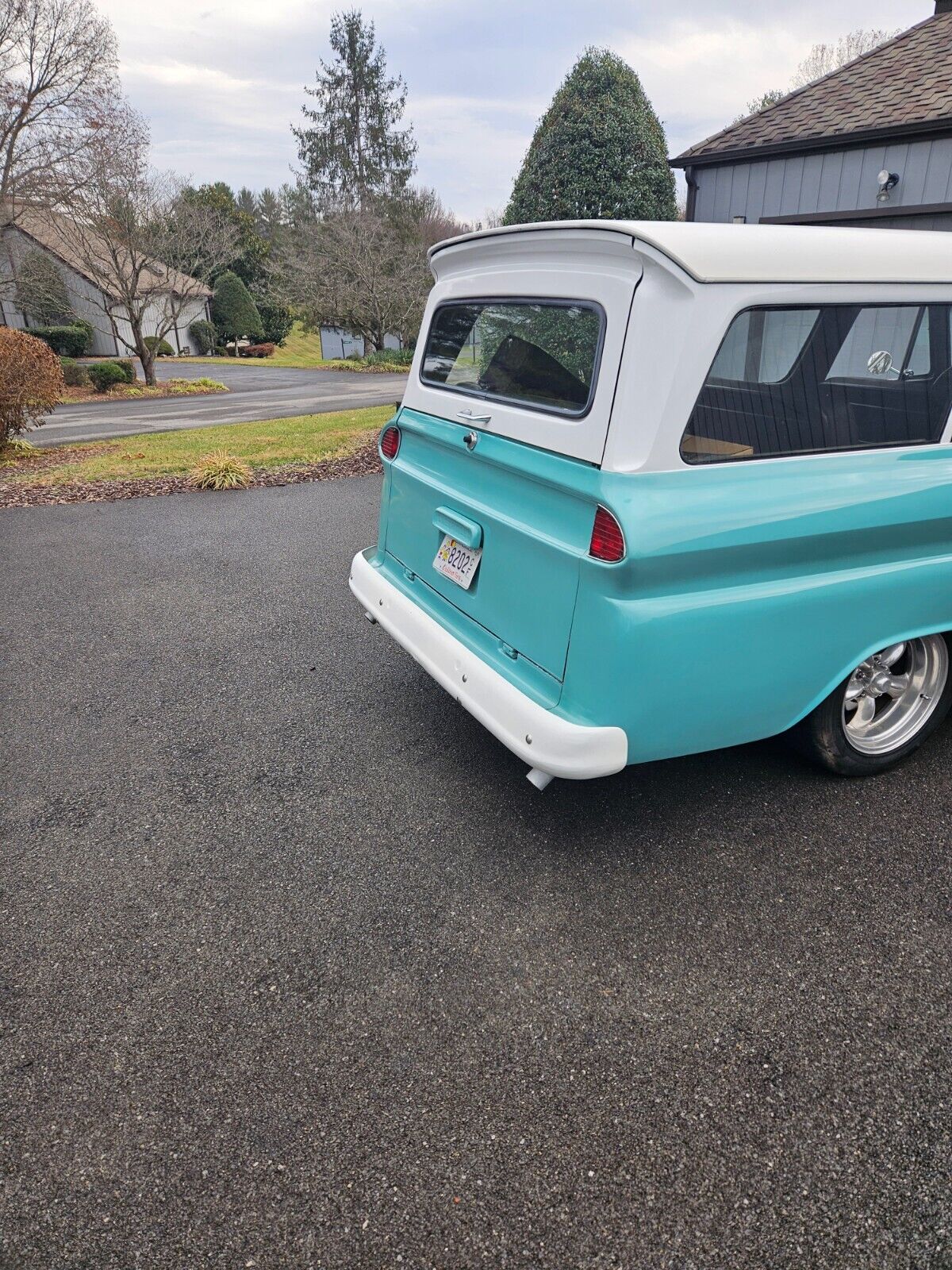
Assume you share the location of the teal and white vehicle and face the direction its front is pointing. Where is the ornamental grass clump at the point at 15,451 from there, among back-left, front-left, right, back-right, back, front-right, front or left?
left

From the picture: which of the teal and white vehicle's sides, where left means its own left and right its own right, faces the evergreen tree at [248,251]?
left

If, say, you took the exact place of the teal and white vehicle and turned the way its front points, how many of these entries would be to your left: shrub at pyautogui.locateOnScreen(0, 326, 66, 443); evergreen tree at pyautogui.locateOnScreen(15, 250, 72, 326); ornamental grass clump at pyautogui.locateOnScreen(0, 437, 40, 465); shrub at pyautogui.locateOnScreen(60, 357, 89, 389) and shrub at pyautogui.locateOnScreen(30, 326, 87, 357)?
5

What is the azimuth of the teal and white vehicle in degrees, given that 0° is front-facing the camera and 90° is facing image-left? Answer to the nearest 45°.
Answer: approximately 225°

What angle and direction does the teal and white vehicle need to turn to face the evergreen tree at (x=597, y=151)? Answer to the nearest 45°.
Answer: approximately 45° to its left

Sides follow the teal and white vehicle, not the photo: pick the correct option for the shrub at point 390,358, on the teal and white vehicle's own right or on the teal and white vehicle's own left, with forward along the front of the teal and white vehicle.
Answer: on the teal and white vehicle's own left

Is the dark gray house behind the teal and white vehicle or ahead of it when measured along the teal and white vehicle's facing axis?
ahead

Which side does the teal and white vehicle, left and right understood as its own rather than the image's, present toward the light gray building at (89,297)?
left

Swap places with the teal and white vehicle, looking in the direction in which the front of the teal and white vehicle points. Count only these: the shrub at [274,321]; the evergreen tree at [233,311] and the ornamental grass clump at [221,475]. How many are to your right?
0

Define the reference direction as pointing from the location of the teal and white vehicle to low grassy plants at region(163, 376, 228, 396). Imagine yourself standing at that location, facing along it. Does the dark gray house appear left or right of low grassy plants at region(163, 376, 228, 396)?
right

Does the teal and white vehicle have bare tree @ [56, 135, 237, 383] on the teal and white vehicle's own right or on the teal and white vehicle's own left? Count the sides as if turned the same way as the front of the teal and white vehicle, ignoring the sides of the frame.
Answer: on the teal and white vehicle's own left

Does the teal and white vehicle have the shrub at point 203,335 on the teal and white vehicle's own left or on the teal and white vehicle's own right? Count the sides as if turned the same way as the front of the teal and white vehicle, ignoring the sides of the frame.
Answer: on the teal and white vehicle's own left
